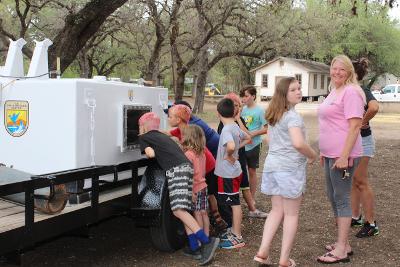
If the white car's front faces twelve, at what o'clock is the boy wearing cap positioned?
The boy wearing cap is roughly at 9 o'clock from the white car.

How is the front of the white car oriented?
to the viewer's left

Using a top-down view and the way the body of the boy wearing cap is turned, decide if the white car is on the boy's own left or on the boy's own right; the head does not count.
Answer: on the boy's own right

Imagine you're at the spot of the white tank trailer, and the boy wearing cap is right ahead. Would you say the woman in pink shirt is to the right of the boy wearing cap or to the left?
right

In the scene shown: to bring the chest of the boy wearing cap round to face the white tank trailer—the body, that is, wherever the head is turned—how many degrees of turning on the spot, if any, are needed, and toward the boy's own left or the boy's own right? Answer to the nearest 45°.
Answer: approximately 45° to the boy's own left

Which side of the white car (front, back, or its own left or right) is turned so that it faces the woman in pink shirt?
left

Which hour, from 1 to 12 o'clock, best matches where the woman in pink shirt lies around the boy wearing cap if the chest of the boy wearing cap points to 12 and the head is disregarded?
The woman in pink shirt is roughly at 7 o'clock from the boy wearing cap.

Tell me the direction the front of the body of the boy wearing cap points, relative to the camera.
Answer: to the viewer's left
